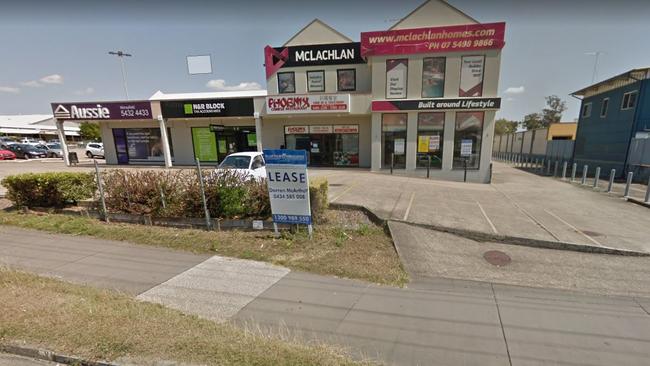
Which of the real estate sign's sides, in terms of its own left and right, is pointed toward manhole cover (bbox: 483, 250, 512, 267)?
left

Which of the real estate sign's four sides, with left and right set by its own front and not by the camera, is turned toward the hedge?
right

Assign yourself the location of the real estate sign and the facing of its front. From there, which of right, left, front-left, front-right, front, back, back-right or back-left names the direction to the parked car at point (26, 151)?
back-right

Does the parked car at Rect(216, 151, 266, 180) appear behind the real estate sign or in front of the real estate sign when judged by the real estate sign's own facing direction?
behind

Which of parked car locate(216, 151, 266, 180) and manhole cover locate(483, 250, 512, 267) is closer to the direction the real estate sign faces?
the manhole cover

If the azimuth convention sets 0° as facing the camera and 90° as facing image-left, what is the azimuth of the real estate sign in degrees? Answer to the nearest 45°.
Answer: approximately 0°

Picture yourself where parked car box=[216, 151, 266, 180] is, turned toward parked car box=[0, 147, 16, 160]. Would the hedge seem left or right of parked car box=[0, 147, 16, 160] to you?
left

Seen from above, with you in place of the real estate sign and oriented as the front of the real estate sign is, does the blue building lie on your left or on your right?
on your left

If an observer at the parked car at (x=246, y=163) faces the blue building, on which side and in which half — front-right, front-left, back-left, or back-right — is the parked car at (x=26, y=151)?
back-left

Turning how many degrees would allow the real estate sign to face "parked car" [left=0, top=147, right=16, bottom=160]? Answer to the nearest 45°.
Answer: approximately 135° to its right
